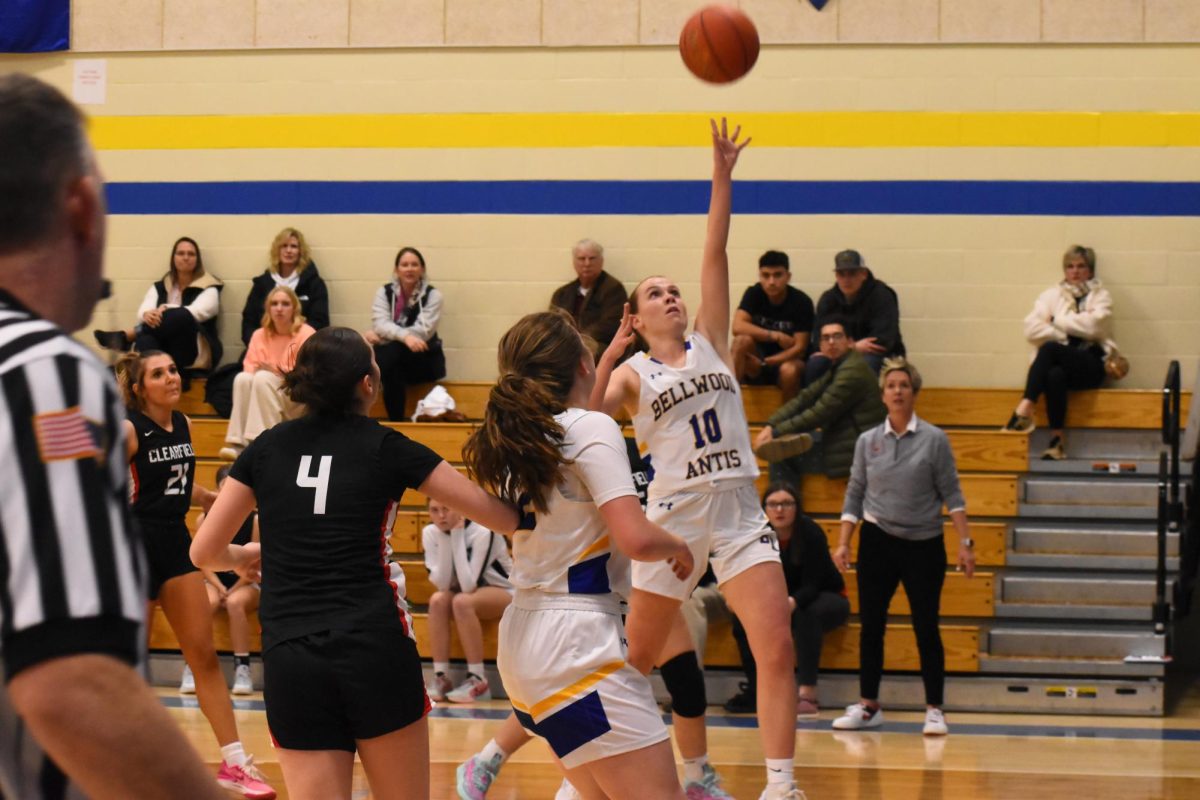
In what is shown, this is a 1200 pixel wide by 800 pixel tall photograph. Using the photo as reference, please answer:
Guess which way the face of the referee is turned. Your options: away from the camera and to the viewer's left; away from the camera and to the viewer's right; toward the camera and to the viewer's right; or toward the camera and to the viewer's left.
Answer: away from the camera and to the viewer's right

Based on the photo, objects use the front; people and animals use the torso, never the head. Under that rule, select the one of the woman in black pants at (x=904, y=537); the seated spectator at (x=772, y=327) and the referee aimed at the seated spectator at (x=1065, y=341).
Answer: the referee

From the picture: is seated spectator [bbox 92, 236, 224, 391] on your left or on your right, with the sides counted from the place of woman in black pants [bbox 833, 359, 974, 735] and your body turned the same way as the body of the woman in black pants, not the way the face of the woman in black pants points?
on your right

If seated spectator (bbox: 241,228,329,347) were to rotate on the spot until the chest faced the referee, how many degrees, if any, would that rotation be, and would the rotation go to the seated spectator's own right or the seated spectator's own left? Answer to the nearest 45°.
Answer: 0° — they already face them

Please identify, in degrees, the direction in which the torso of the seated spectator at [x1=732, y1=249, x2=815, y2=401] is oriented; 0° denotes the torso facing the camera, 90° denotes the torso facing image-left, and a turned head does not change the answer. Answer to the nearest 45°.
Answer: approximately 0°
